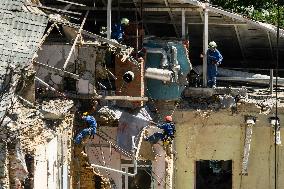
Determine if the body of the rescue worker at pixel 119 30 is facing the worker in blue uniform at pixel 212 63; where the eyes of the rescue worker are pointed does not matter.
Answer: yes

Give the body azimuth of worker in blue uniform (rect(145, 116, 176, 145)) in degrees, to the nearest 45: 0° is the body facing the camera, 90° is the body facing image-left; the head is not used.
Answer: approximately 90°

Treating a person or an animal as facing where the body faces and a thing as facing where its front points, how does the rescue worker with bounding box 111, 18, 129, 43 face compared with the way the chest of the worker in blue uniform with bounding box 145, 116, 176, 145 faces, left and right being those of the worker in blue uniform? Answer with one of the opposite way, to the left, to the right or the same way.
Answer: the opposite way

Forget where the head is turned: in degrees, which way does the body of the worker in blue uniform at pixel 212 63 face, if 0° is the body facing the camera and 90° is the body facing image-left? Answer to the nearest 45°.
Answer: approximately 45°

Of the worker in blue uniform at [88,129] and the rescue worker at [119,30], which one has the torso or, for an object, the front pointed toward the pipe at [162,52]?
the rescue worker

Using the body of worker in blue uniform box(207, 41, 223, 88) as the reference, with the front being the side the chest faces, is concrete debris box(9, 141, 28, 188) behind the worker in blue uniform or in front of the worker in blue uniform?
in front

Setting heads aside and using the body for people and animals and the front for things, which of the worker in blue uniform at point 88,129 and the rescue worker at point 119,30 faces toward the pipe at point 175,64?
the rescue worker

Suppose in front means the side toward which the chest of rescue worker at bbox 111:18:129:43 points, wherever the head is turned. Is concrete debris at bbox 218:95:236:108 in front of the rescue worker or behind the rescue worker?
in front

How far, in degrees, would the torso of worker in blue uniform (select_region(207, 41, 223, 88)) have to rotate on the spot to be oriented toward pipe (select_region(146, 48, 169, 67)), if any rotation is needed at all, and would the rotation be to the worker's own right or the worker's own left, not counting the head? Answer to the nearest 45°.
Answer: approximately 45° to the worker's own right

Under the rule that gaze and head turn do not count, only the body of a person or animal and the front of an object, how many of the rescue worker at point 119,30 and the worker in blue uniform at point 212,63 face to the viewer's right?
1

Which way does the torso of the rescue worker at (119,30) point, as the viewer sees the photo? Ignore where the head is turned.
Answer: to the viewer's right
